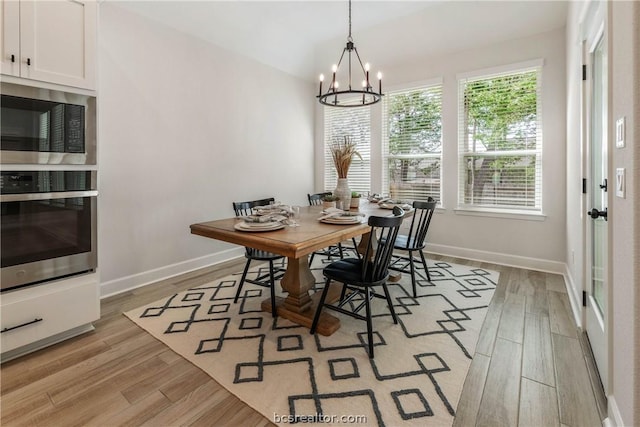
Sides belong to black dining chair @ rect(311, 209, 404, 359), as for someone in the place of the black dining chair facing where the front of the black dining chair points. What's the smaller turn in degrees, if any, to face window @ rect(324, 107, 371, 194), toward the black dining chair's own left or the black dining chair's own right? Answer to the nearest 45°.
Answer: approximately 45° to the black dining chair's own right

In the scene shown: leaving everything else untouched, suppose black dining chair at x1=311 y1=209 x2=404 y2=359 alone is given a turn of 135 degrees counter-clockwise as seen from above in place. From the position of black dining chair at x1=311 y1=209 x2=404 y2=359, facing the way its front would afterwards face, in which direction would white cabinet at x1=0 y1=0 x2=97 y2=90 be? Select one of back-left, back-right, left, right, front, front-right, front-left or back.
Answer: right

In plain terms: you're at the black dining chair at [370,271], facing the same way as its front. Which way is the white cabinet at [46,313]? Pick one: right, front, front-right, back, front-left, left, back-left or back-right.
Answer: front-left

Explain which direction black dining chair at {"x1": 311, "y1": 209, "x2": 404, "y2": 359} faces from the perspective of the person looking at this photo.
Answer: facing away from the viewer and to the left of the viewer

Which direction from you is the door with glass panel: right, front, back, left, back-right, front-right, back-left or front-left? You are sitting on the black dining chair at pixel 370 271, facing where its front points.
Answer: back-right

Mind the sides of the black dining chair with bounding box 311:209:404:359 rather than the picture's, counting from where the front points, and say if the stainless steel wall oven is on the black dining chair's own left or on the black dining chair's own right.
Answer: on the black dining chair's own left

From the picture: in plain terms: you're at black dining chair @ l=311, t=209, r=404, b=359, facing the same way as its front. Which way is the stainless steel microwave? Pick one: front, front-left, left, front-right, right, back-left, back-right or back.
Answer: front-left

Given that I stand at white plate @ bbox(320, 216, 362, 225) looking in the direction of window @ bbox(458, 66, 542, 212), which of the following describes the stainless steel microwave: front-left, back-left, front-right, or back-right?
back-left

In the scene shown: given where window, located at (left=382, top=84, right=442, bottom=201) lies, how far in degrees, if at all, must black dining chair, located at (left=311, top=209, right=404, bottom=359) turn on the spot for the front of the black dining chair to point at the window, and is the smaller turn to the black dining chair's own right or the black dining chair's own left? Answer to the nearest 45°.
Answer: approximately 45° to the black dining chair's own right
